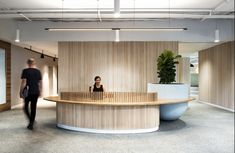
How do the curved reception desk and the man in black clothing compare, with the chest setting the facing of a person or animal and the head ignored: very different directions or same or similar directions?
very different directions

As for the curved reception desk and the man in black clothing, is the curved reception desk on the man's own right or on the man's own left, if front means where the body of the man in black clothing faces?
on the man's own right

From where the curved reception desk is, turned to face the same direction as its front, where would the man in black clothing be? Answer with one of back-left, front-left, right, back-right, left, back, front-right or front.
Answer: right

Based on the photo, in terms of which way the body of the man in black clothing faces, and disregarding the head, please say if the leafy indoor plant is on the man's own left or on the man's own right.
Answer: on the man's own right

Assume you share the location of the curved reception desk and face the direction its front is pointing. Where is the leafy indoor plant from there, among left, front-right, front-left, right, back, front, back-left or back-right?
back-left

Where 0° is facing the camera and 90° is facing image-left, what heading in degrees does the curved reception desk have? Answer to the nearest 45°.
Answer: approximately 0°

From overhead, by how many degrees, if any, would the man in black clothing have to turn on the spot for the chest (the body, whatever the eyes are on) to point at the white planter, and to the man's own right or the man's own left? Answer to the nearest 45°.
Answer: approximately 90° to the man's own right

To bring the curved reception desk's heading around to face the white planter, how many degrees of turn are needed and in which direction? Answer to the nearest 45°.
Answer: approximately 135° to its left
